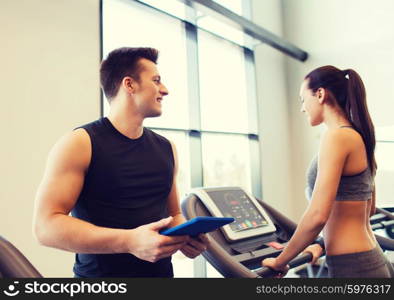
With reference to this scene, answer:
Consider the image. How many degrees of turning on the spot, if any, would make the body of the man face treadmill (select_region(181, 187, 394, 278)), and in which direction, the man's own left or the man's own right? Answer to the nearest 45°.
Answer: approximately 90° to the man's own left

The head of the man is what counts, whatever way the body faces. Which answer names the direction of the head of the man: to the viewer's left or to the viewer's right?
to the viewer's right

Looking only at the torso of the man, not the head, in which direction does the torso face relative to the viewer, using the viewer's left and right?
facing the viewer and to the right of the viewer

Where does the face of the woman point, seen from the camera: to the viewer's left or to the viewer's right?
to the viewer's left
